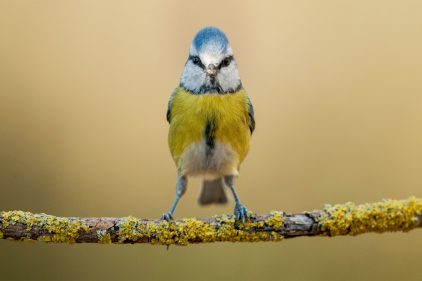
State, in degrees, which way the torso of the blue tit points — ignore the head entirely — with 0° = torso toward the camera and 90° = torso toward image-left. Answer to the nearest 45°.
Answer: approximately 0°
